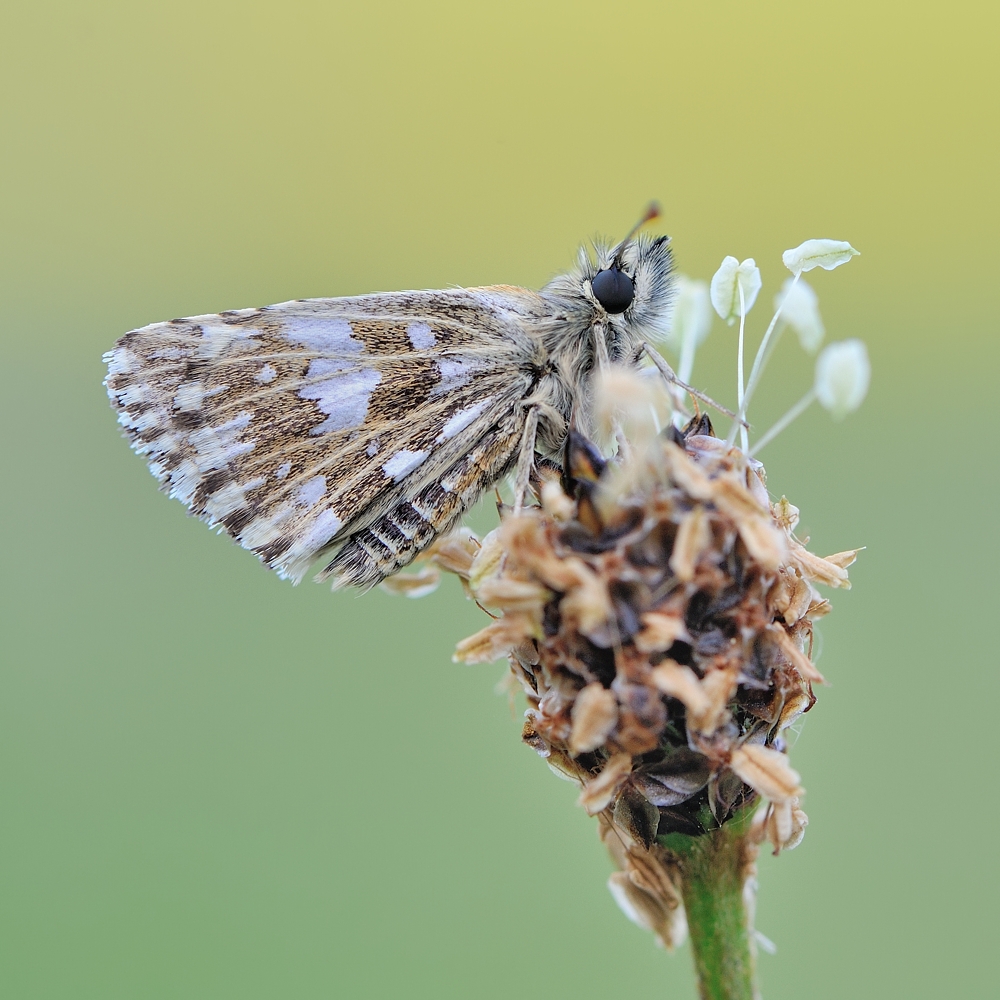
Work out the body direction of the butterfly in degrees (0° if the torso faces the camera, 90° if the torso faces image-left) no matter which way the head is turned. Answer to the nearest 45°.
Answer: approximately 270°
